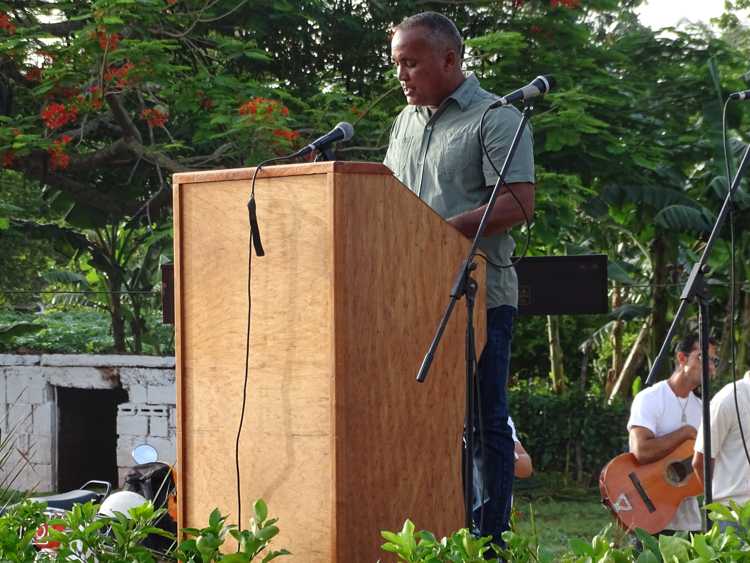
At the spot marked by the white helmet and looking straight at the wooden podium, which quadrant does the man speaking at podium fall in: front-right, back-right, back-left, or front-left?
front-left

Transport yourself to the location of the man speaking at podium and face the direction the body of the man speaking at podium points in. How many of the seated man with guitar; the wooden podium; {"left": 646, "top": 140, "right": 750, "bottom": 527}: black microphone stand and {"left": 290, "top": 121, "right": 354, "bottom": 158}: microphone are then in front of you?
2

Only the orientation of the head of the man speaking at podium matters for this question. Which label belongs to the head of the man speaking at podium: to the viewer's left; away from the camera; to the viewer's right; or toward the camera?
to the viewer's left

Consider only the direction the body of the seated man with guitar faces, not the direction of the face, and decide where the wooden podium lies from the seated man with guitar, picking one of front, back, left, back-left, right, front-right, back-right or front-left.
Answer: front-right

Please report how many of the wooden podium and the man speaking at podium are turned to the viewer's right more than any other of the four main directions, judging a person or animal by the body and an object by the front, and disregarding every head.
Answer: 0

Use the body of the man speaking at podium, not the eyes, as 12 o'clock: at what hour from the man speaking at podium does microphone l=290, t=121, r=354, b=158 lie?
The microphone is roughly at 12 o'clock from the man speaking at podium.

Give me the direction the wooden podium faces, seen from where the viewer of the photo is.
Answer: facing the viewer and to the left of the viewer

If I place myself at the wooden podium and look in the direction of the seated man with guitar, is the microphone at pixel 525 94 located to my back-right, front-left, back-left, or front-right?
front-right
